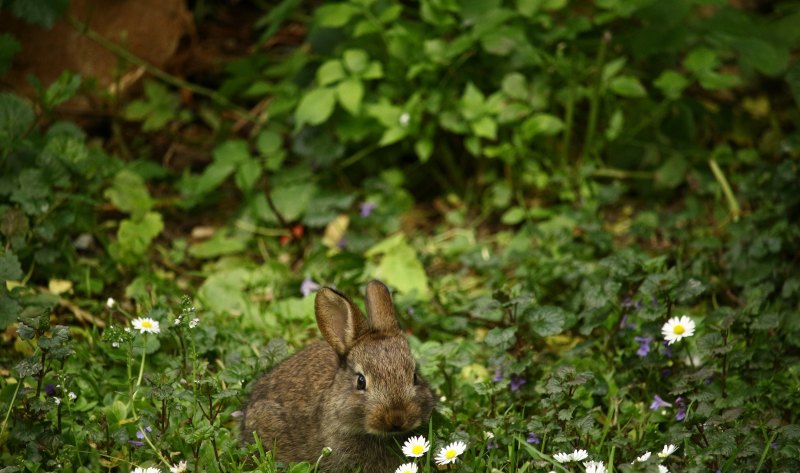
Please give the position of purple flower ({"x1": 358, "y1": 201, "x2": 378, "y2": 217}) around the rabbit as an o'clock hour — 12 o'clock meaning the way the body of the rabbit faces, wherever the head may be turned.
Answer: The purple flower is roughly at 8 o'clock from the rabbit.

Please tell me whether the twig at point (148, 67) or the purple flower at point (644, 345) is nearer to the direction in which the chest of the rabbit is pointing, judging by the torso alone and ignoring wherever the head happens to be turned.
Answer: the purple flower

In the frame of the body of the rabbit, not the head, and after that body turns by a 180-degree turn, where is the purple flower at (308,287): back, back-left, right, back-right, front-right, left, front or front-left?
front-right

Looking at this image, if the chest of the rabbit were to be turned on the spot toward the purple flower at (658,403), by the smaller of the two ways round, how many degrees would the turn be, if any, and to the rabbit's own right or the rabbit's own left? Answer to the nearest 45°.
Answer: approximately 45° to the rabbit's own left

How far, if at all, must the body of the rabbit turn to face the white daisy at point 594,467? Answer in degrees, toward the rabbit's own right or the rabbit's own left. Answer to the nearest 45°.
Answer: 0° — it already faces it

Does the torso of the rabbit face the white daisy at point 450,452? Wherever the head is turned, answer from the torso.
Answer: yes

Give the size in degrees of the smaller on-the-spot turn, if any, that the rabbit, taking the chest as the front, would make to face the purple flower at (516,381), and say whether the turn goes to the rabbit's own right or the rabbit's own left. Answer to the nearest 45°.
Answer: approximately 45° to the rabbit's own left

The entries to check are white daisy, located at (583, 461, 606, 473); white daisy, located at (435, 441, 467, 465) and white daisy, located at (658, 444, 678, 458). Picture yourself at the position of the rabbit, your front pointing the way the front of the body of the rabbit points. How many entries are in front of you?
3

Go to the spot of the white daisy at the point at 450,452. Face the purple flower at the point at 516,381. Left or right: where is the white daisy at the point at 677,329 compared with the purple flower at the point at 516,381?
right

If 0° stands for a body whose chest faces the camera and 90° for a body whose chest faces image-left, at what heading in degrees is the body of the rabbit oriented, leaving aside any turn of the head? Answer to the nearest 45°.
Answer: approximately 315°

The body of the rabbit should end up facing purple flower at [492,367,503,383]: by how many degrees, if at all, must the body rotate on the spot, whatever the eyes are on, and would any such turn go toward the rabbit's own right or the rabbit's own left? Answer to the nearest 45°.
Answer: approximately 45° to the rabbit's own left
